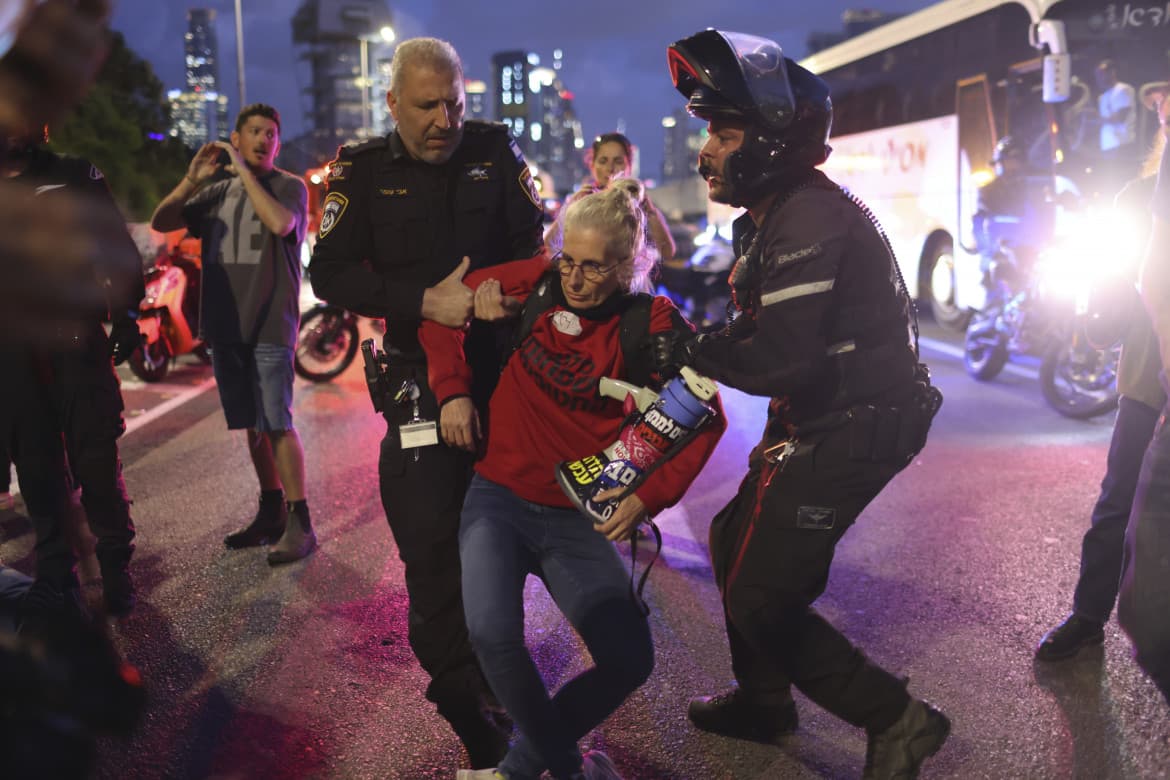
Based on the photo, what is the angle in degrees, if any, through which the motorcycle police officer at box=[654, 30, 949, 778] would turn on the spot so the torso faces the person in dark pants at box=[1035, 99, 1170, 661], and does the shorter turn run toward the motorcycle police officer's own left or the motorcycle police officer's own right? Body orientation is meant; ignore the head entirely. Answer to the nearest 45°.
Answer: approximately 135° to the motorcycle police officer's own right

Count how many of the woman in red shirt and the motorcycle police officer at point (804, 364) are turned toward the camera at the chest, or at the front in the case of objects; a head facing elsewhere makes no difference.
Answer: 1

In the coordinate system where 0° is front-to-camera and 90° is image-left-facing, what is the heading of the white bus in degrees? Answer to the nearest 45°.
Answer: approximately 315°

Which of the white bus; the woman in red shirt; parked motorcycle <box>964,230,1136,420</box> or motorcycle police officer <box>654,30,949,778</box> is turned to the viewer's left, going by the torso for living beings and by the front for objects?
the motorcycle police officer

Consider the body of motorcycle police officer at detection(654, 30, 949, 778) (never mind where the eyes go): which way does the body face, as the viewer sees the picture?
to the viewer's left
